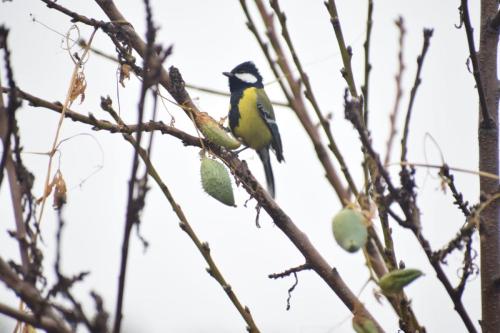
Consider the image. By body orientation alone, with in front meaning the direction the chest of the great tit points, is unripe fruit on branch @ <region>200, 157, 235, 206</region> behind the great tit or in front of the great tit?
in front

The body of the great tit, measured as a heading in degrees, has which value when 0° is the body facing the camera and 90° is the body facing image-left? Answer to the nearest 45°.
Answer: approximately 45°
